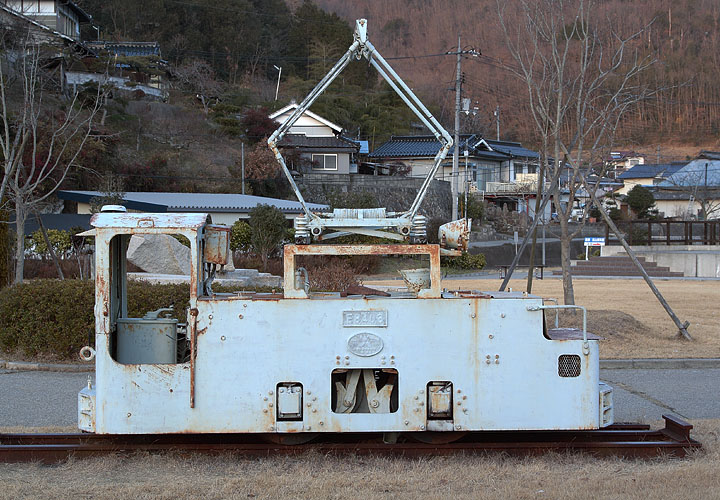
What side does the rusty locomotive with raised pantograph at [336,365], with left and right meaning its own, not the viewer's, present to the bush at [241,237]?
left

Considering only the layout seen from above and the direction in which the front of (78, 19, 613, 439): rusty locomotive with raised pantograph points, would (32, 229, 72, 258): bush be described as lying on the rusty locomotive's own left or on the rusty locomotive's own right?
on the rusty locomotive's own left

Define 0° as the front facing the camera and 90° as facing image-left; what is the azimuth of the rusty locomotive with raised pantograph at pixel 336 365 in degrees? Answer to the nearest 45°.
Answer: approximately 270°
